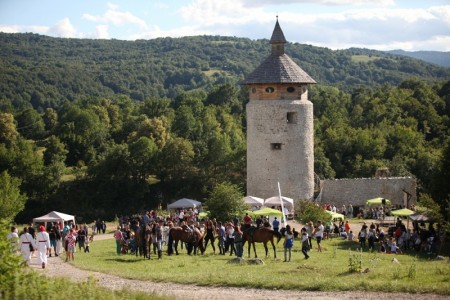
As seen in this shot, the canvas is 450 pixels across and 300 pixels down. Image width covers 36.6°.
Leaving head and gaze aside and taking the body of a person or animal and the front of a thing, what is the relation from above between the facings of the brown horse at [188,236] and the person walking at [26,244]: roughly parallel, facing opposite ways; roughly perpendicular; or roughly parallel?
roughly perpendicular

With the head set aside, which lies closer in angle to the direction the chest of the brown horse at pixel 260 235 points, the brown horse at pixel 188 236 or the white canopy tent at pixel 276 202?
the brown horse

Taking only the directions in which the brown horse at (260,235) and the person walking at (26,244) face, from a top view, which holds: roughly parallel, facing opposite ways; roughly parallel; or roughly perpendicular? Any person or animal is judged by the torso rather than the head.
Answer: roughly perpendicular

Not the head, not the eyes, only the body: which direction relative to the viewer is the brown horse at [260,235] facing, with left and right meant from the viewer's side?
facing to the left of the viewer
